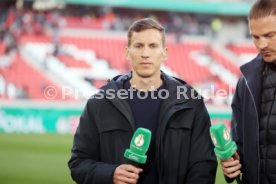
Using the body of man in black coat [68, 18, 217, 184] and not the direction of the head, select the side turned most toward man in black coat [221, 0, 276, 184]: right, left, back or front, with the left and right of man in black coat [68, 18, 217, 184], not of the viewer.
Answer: left

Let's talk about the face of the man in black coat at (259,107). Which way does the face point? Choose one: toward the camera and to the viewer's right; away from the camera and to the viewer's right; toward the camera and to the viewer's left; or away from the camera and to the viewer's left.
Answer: toward the camera and to the viewer's left

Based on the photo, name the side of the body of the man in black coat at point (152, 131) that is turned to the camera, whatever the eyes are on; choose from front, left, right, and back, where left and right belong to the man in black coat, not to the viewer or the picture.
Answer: front
